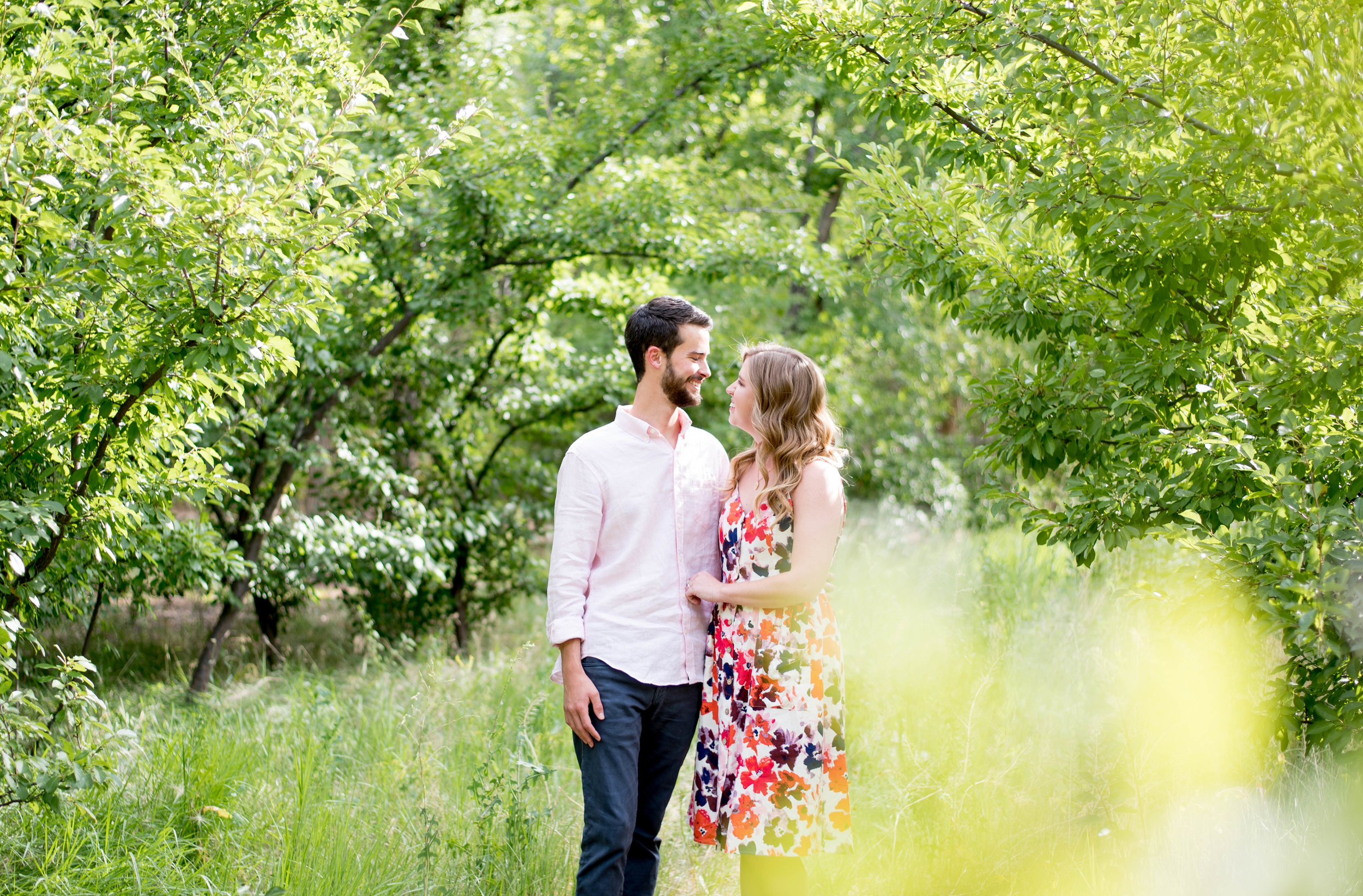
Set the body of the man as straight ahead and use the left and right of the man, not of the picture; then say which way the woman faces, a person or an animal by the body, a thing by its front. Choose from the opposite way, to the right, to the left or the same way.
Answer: to the right

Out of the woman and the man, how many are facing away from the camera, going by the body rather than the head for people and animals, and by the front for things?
0

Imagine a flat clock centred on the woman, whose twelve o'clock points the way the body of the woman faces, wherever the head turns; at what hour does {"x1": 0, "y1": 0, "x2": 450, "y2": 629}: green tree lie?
The green tree is roughly at 2 o'clock from the woman.

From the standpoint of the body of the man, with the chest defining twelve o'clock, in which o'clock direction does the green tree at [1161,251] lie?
The green tree is roughly at 10 o'clock from the man.

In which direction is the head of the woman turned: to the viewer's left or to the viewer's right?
to the viewer's left

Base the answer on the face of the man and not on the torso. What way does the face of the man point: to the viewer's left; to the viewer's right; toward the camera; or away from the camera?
to the viewer's right

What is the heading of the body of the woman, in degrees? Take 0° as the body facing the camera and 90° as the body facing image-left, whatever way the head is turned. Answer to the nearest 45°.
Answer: approximately 45°

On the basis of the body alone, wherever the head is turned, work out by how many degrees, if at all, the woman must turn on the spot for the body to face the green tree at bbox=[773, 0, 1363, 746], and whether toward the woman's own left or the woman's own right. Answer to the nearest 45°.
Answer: approximately 180°

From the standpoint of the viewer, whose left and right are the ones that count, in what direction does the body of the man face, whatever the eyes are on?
facing the viewer and to the right of the viewer
